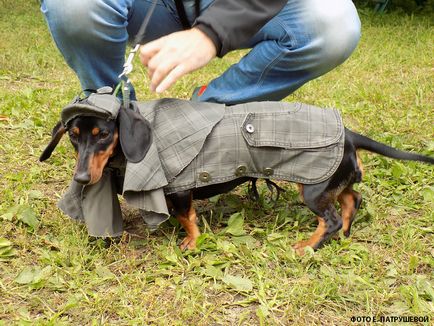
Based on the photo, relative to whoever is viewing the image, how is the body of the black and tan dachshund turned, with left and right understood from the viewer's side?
facing to the left of the viewer
